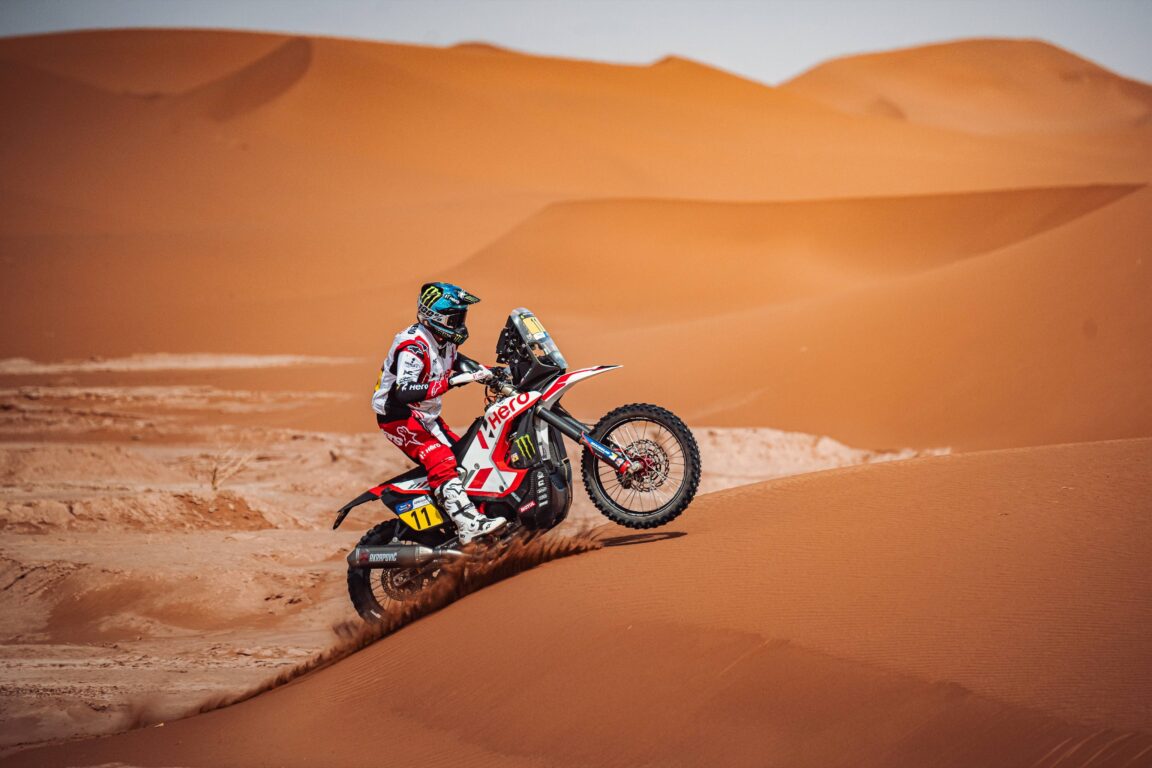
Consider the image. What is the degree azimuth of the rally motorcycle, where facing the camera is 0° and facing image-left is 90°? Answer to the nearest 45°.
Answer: approximately 270°

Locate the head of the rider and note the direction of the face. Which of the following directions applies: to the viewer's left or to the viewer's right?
to the viewer's right

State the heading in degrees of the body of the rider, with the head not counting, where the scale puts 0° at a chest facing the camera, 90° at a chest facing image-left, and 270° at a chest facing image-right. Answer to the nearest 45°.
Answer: approximately 270°
